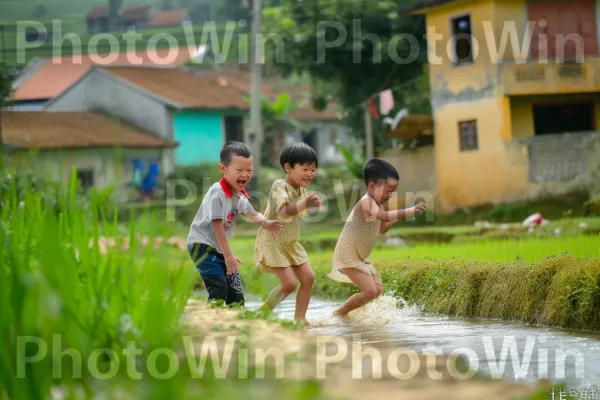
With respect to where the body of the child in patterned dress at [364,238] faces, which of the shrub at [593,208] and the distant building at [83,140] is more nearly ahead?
the shrub

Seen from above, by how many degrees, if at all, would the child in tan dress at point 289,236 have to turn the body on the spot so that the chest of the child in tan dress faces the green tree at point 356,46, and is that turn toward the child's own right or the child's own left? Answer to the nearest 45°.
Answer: approximately 135° to the child's own left

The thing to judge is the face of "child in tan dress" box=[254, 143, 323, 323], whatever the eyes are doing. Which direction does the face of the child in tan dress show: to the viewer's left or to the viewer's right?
to the viewer's right

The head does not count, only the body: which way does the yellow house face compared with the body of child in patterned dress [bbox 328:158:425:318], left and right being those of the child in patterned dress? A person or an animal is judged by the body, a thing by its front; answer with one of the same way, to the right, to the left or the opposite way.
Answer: to the right

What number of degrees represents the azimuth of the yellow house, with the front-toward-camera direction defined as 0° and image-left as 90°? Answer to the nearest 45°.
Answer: approximately 0°

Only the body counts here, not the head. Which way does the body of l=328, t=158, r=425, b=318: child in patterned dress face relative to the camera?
to the viewer's right

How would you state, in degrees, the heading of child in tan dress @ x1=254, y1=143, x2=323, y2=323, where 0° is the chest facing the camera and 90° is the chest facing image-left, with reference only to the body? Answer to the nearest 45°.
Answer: approximately 315°

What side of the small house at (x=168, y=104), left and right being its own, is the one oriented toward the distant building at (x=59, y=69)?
back

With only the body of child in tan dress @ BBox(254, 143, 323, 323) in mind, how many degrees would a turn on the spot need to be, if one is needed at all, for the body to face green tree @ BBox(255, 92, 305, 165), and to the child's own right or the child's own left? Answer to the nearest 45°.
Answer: approximately 135° to the child's own left

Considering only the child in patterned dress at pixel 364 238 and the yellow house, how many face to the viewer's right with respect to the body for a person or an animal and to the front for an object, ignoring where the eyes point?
1
